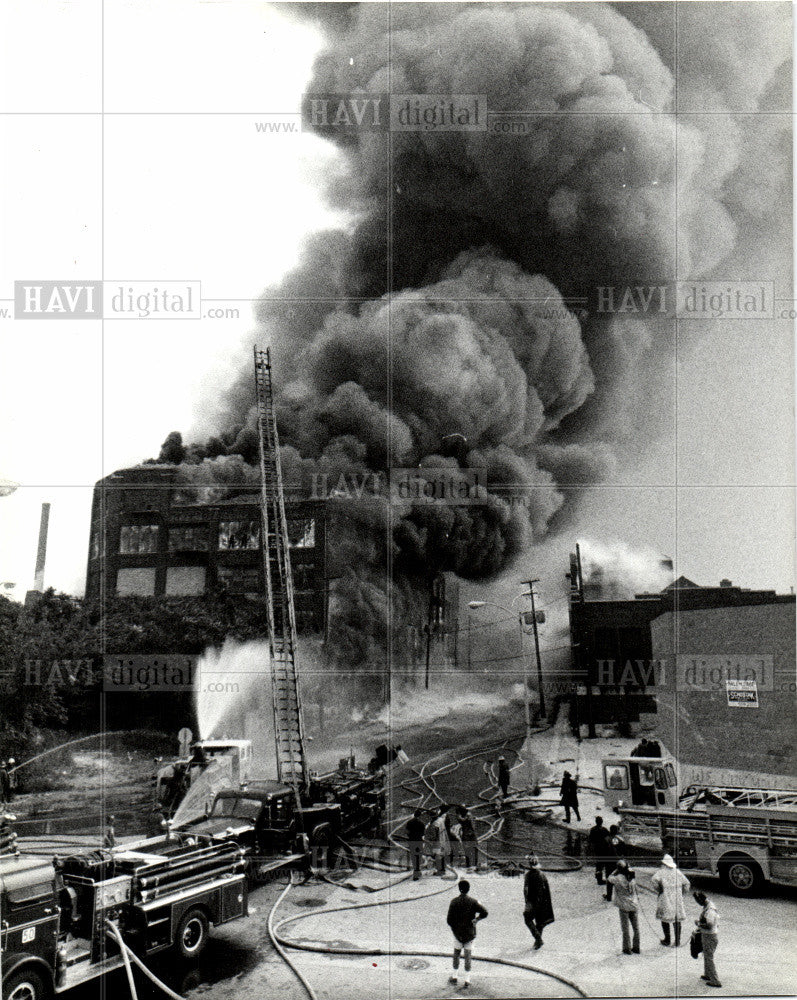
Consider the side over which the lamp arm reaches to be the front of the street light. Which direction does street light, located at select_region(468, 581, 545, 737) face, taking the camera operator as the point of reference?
facing to the left of the viewer

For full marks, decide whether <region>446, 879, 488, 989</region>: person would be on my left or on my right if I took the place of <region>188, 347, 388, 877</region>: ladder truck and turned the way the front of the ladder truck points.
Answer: on my left

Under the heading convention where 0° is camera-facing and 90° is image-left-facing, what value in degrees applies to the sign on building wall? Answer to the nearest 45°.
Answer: approximately 0°

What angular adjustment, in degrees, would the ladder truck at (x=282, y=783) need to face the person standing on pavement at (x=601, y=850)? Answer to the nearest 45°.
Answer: approximately 135° to its left

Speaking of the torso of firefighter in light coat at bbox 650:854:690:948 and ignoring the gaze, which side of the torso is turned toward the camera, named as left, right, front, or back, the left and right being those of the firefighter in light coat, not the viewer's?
back

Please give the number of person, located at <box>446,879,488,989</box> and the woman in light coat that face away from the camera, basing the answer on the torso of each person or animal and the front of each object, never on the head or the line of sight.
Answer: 2

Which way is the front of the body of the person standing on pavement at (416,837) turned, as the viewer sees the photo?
away from the camera

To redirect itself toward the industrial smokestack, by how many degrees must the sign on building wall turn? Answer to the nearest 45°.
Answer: approximately 90° to its right

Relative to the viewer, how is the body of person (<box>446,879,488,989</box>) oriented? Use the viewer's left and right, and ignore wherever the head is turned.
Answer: facing away from the viewer
